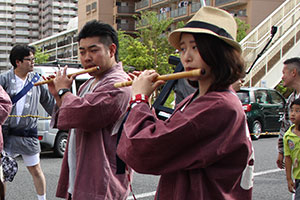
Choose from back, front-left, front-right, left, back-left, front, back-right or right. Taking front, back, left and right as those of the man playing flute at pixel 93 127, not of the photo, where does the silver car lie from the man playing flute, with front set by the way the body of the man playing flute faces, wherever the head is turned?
back-right

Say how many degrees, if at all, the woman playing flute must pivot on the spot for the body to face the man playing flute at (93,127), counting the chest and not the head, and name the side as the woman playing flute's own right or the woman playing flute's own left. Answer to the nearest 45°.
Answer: approximately 45° to the woman playing flute's own right

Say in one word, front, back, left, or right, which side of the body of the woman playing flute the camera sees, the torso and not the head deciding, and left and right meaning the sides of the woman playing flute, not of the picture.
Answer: left

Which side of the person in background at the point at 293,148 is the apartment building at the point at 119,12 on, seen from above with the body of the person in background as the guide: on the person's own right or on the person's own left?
on the person's own right

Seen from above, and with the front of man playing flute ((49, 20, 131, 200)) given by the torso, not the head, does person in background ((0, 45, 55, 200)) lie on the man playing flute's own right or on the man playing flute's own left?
on the man playing flute's own right

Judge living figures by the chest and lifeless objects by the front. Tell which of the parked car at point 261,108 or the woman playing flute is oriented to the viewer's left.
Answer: the woman playing flute

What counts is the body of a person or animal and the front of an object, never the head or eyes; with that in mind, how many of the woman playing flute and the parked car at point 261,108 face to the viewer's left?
1

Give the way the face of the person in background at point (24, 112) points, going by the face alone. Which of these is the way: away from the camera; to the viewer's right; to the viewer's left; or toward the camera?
to the viewer's right
